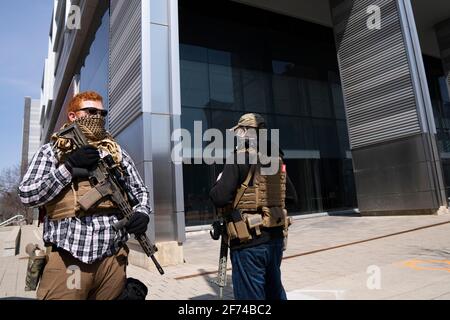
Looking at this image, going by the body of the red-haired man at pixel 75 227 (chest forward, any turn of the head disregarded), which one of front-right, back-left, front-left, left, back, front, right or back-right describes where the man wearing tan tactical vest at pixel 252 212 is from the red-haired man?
front-left

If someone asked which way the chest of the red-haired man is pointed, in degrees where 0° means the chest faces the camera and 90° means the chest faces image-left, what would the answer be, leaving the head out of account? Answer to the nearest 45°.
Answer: approximately 315°

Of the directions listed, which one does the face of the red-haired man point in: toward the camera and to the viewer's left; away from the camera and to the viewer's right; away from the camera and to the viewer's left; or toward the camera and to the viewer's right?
toward the camera and to the viewer's right

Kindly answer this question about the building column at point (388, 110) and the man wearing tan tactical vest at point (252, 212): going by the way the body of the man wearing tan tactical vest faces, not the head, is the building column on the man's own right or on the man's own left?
on the man's own right

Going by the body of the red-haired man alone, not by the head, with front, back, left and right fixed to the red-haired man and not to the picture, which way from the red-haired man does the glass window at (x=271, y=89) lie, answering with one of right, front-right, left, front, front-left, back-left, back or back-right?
left

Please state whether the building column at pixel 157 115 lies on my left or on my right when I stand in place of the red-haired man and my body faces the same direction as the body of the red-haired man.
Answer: on my left

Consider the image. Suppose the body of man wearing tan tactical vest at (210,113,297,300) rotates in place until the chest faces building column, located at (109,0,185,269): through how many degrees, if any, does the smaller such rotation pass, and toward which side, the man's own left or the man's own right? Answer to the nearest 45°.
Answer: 0° — they already face it
